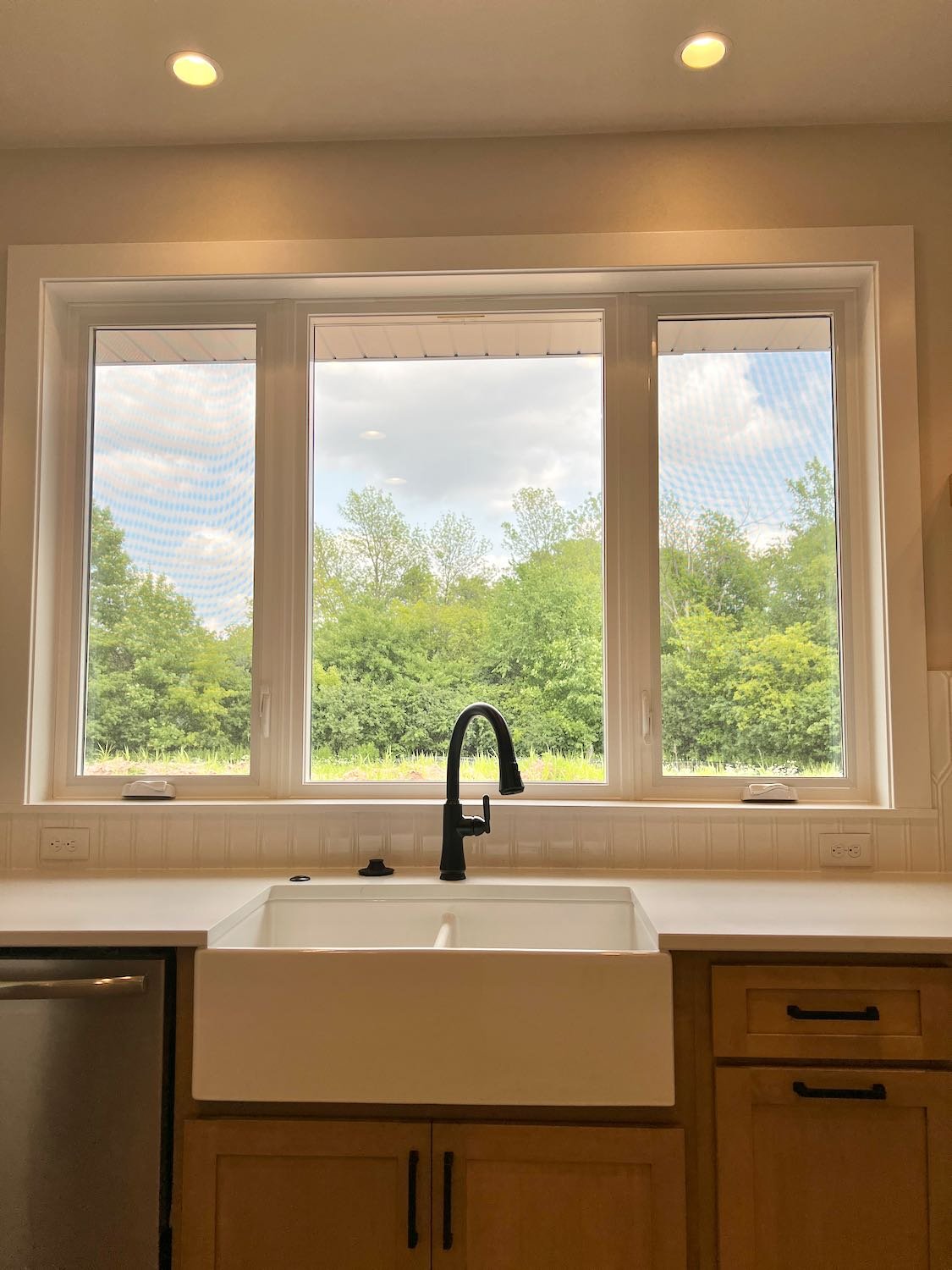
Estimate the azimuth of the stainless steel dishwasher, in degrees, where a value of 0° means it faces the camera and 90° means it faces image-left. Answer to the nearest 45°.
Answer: approximately 0°

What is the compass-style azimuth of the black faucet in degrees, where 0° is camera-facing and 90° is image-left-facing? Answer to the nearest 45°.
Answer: approximately 315°

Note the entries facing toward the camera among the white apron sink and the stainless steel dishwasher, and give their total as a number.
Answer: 2

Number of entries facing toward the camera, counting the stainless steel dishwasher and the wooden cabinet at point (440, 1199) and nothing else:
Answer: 2

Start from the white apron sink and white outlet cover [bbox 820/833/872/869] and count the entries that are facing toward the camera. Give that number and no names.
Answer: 2

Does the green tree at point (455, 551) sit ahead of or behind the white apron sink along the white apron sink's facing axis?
behind

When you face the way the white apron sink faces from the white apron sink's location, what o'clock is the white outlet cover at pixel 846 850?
The white outlet cover is roughly at 8 o'clock from the white apron sink.
